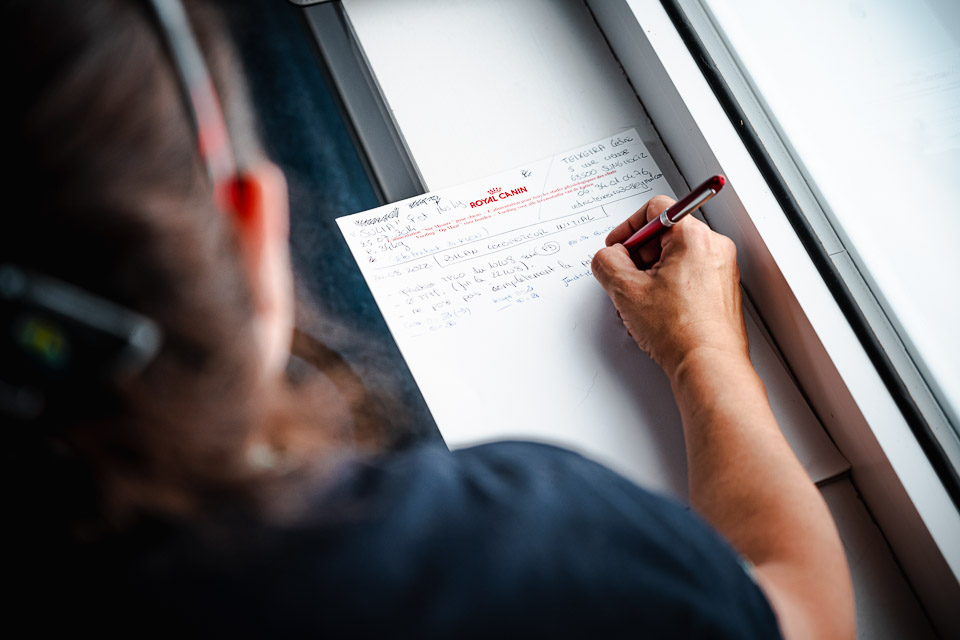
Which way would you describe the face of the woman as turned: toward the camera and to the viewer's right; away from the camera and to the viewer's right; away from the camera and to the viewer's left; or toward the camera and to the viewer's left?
away from the camera and to the viewer's right

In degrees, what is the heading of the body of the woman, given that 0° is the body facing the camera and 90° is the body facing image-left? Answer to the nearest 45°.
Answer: approximately 180°
